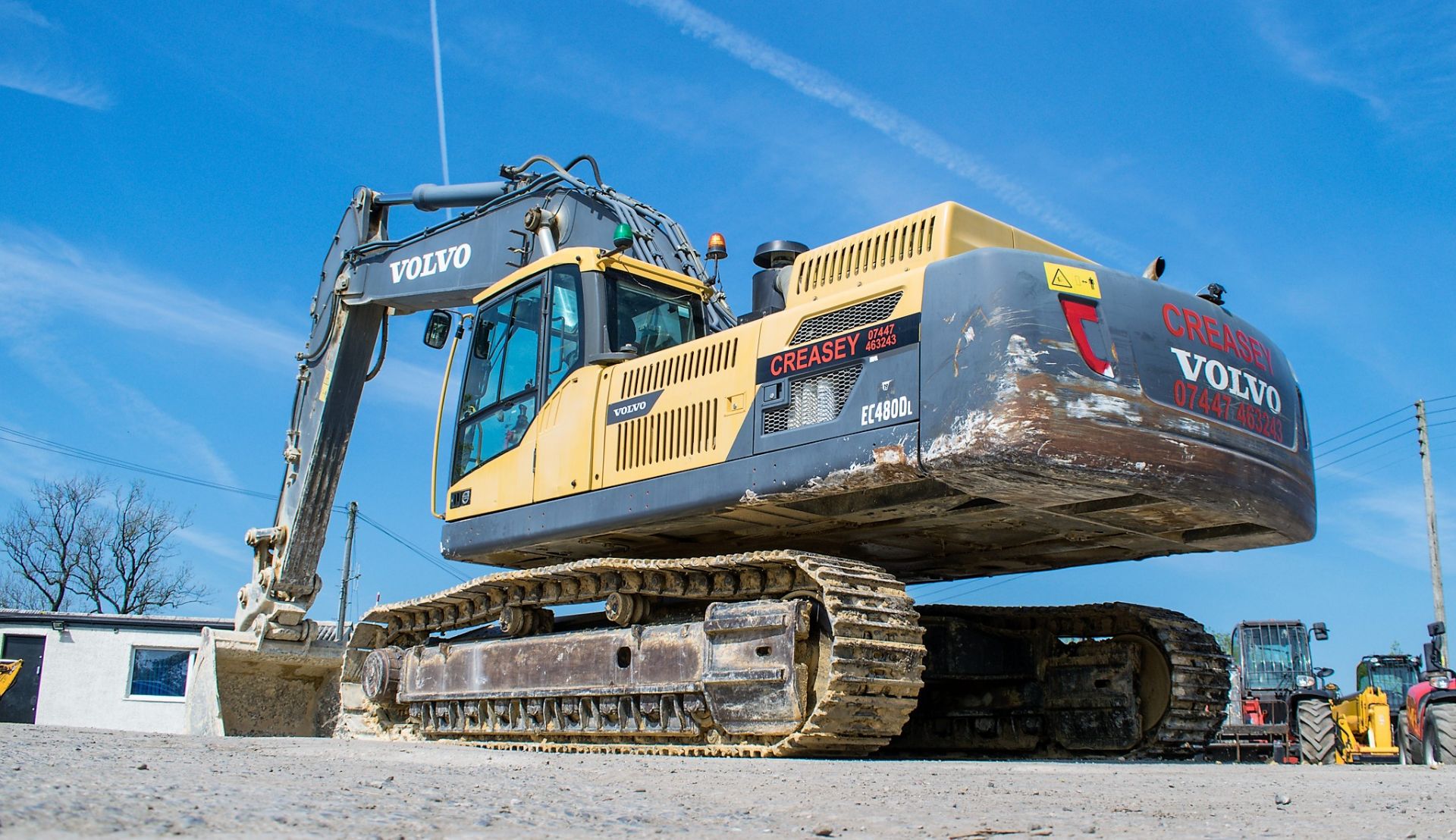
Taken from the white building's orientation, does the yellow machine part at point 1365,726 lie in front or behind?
in front

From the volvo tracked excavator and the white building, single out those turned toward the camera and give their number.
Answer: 1

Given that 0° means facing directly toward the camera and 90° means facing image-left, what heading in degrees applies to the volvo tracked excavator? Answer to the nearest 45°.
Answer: approximately 135°

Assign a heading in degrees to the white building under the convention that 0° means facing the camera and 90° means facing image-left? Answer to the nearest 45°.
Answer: approximately 0°

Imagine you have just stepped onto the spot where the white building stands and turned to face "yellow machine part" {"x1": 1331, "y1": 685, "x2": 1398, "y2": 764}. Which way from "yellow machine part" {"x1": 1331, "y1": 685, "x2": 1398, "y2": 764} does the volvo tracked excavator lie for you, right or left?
right

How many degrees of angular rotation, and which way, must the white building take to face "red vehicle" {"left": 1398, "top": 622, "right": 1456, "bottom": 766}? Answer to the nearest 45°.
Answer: approximately 45° to its left

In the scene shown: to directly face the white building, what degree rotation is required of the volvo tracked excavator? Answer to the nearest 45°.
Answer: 0° — it already faces it

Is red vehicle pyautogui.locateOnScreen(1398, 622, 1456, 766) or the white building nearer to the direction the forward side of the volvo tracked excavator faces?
the white building

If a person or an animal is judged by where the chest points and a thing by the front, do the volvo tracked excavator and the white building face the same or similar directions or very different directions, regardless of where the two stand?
very different directions
